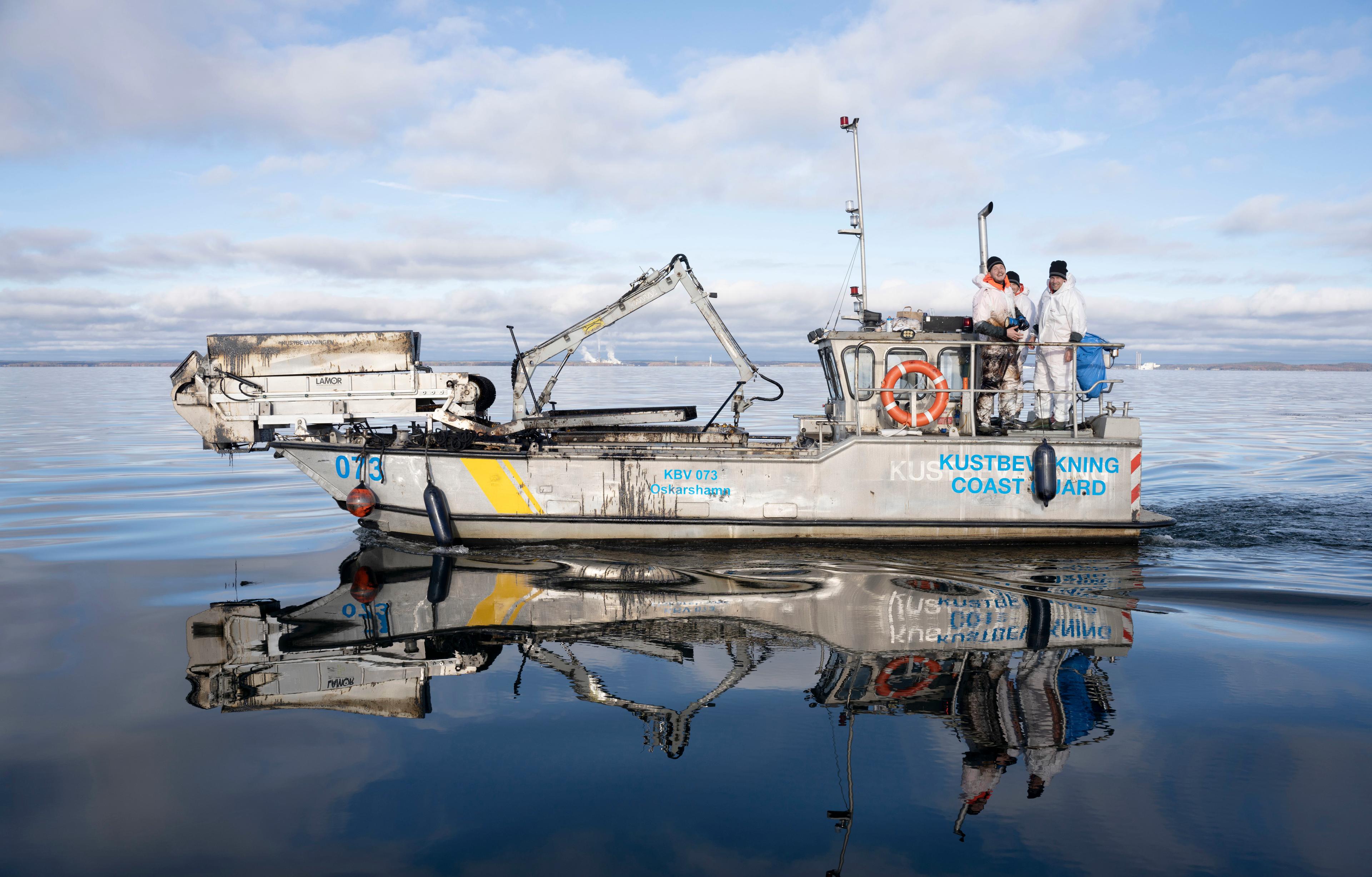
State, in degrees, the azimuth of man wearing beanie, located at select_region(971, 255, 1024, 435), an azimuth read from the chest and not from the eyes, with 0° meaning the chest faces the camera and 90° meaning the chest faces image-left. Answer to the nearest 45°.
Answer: approximately 315°

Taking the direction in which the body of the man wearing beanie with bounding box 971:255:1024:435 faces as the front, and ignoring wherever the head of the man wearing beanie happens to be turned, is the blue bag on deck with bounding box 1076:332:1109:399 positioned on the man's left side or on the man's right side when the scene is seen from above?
on the man's left side

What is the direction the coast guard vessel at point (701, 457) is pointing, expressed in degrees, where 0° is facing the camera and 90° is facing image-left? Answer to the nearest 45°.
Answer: approximately 90°

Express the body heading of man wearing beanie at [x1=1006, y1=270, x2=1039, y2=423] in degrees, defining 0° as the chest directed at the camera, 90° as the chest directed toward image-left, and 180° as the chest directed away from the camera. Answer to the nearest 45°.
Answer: approximately 45°

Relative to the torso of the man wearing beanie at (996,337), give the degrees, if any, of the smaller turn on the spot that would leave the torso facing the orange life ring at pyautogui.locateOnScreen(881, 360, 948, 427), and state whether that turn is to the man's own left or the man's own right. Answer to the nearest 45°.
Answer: approximately 135° to the man's own right
